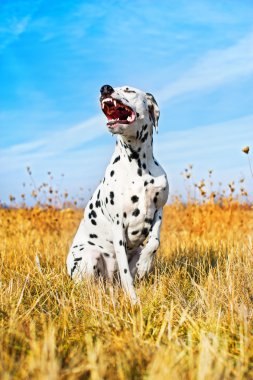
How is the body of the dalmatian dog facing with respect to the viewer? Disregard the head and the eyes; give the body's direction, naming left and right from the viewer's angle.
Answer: facing the viewer and to the right of the viewer
